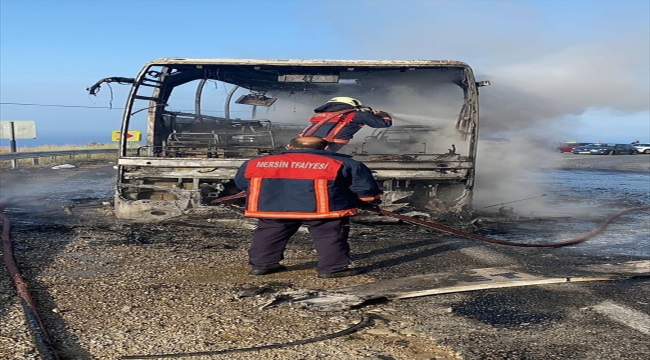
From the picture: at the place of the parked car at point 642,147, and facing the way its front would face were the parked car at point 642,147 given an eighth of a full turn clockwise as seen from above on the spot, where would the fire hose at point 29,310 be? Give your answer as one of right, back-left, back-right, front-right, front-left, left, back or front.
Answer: left

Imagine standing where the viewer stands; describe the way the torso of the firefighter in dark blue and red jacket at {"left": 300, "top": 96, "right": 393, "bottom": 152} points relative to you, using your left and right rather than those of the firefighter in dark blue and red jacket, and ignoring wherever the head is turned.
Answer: facing away from the viewer and to the right of the viewer

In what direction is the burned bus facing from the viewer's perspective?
toward the camera

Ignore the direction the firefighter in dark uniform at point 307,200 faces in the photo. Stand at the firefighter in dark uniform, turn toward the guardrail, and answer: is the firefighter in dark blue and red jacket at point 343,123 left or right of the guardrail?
right

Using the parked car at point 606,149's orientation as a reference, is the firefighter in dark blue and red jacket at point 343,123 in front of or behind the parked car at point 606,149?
in front

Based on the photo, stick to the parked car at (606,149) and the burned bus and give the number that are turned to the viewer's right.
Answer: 0

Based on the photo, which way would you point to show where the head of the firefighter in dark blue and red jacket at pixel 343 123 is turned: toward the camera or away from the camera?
away from the camera

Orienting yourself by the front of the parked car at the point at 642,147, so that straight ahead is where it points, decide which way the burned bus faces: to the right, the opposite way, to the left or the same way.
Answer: to the left

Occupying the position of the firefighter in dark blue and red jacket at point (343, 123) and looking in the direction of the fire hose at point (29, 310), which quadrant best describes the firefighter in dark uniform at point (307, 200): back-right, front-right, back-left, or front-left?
front-left

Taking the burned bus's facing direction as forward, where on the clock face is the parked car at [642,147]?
The parked car is roughly at 7 o'clock from the burned bus.

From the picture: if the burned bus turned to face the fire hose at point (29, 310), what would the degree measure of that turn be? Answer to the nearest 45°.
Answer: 0° — it already faces it

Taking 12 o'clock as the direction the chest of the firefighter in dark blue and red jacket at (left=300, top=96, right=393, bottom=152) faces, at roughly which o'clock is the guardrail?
The guardrail is roughly at 9 o'clock from the firefighter in dark blue and red jacket.

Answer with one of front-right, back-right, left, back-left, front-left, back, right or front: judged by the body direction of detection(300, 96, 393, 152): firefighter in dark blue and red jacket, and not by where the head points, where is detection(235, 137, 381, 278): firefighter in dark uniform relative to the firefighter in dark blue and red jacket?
back-right

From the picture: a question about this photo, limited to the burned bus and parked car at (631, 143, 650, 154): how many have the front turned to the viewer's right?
0
